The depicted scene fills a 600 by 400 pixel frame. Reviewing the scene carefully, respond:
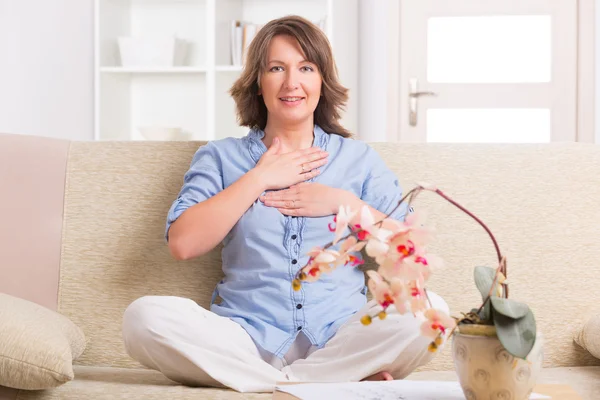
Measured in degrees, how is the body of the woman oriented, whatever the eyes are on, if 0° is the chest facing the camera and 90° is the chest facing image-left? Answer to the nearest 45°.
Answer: approximately 0°

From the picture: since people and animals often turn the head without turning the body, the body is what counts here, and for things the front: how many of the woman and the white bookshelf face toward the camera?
2

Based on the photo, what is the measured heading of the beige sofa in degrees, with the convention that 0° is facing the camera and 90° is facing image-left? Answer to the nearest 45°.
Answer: approximately 0°

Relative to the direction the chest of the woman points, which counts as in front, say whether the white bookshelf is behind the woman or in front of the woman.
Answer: behind

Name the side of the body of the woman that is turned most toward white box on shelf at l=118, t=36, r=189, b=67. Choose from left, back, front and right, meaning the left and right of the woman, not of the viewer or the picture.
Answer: back

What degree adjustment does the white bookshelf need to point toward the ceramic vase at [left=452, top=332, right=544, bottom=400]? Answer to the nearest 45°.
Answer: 0° — it already faces it

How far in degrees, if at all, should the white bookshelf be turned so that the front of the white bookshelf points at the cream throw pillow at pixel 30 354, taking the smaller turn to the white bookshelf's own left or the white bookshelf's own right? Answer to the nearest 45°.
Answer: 0° — it already faces it
